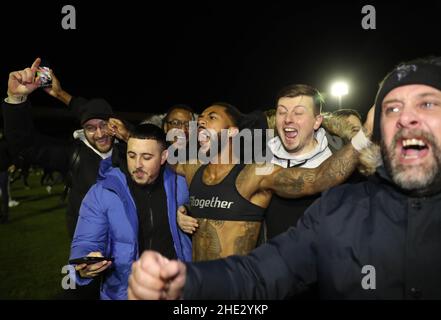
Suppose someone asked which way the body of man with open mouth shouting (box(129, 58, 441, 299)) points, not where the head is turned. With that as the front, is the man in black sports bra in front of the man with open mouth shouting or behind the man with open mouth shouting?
behind

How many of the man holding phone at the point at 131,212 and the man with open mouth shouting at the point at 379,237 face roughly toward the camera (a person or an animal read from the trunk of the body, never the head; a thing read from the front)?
2

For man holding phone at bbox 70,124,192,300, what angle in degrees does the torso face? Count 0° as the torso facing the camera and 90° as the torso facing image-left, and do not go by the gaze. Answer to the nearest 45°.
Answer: approximately 0°

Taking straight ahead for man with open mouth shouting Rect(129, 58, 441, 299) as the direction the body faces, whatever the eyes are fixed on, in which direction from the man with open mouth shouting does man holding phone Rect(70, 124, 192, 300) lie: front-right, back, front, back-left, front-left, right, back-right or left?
back-right

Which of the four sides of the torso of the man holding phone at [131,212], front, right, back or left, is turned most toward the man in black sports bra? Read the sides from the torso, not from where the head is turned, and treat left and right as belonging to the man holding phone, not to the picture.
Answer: left

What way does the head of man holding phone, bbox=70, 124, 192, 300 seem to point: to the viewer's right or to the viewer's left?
to the viewer's left

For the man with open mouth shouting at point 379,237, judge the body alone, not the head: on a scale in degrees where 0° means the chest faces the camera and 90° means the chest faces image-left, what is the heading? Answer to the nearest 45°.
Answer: approximately 0°

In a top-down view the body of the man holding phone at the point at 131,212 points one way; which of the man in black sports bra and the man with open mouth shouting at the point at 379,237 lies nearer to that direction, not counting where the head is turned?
the man with open mouth shouting
